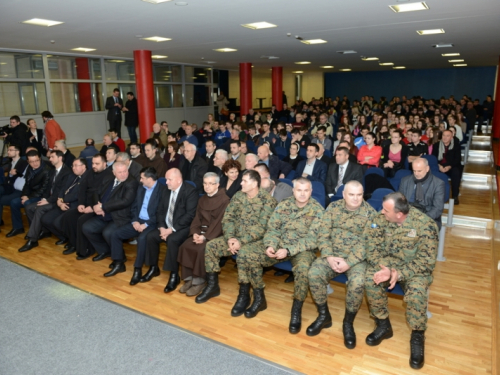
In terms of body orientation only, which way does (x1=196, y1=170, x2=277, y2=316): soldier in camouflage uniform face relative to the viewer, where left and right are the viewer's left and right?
facing the viewer and to the left of the viewer

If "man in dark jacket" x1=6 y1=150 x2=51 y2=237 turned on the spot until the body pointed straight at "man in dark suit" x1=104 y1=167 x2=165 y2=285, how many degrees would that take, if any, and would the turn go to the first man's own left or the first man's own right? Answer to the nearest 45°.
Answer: approximately 90° to the first man's own left

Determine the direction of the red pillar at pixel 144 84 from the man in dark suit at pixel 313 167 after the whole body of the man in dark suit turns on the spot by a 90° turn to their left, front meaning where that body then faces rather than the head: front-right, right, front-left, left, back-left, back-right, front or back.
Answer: back

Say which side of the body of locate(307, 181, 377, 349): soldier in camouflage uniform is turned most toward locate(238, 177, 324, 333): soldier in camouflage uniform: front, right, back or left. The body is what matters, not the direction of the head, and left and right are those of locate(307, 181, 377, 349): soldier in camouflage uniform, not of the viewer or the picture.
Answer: right

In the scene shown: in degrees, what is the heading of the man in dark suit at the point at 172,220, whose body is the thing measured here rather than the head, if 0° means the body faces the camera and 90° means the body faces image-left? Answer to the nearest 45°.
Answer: approximately 45°

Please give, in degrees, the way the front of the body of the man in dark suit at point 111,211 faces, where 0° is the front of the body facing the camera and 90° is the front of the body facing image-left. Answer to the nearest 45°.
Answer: approximately 45°

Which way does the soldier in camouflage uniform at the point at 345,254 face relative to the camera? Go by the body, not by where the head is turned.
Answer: toward the camera

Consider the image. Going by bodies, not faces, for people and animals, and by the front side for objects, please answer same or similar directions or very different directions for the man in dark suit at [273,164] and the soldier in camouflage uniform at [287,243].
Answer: same or similar directions

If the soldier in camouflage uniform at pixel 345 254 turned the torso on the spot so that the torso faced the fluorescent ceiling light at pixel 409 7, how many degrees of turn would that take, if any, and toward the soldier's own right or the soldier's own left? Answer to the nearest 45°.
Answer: approximately 180°

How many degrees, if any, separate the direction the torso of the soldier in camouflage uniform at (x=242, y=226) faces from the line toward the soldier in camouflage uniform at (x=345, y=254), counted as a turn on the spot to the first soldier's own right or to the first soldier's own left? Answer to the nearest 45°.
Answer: approximately 90° to the first soldier's own left

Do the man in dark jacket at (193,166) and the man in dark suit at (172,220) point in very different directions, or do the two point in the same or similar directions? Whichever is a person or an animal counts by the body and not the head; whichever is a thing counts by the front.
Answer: same or similar directions

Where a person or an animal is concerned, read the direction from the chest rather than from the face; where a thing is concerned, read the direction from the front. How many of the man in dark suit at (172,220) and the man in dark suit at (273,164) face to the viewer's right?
0
